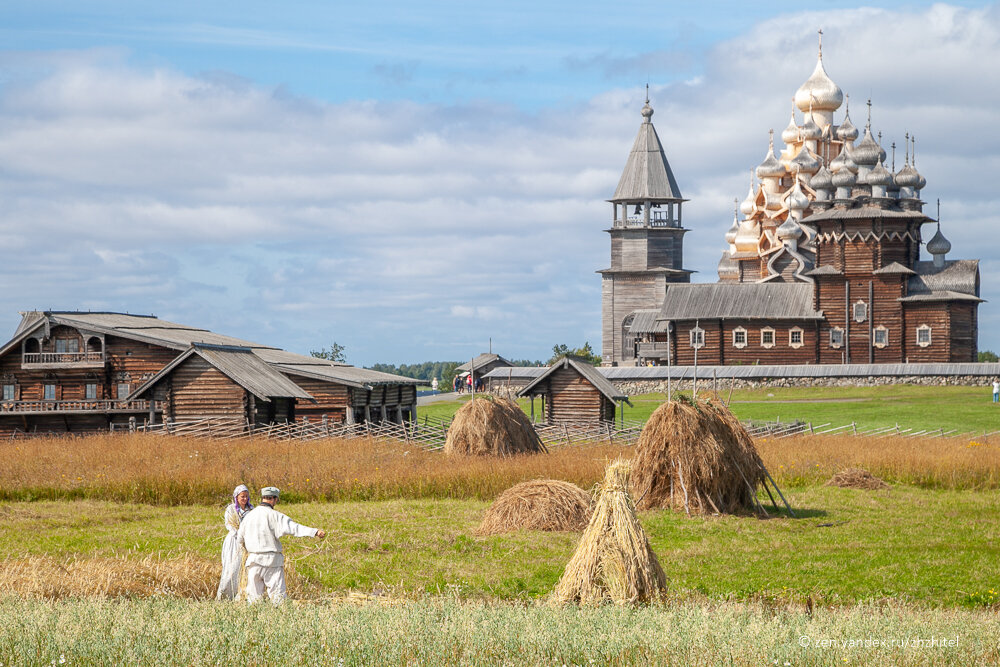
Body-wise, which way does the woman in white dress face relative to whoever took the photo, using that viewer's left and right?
facing the viewer and to the right of the viewer

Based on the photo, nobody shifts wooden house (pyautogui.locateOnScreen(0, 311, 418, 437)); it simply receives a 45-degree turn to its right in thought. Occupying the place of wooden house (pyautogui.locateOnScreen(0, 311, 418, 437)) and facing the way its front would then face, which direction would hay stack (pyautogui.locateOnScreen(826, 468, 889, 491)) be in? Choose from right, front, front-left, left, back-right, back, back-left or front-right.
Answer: back-left

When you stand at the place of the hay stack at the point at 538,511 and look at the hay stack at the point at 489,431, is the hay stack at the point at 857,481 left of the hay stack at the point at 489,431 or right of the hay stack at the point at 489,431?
right

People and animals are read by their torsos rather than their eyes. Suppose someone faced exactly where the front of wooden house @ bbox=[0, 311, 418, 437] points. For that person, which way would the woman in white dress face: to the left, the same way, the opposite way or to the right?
to the left

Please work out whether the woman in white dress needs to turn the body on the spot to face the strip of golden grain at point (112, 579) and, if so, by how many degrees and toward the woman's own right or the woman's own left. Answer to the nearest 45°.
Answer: approximately 180°

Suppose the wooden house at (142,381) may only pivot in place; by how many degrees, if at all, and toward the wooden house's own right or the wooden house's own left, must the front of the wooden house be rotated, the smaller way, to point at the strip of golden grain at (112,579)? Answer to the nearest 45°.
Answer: approximately 45° to the wooden house's own left

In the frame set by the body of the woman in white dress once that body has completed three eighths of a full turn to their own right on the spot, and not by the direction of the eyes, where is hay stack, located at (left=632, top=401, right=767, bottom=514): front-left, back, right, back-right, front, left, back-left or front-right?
back-right

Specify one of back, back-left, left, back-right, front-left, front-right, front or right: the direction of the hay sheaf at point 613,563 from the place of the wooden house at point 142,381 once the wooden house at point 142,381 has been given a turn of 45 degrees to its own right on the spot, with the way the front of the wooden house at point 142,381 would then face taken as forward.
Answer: left

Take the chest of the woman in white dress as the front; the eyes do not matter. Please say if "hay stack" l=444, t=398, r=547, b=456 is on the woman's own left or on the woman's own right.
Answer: on the woman's own left

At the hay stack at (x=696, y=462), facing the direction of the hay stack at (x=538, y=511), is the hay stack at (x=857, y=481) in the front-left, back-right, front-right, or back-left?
back-right

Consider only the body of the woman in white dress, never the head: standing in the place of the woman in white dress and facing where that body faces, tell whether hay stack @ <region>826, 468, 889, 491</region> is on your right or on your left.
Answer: on your left

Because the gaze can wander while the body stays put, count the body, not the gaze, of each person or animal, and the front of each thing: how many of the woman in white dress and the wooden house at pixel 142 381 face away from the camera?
0

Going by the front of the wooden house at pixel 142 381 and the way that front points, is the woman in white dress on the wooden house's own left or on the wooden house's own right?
on the wooden house's own left

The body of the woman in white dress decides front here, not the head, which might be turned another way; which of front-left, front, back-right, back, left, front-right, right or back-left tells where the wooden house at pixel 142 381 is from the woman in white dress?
back-left
